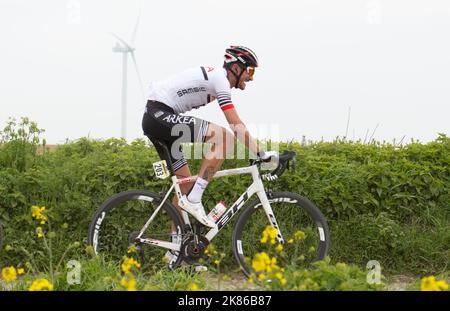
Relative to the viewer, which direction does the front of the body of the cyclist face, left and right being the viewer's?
facing to the right of the viewer

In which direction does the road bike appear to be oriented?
to the viewer's right

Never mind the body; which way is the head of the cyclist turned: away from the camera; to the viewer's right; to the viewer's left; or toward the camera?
to the viewer's right

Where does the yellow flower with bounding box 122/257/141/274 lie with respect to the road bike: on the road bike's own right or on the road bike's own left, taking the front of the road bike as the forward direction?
on the road bike's own right
